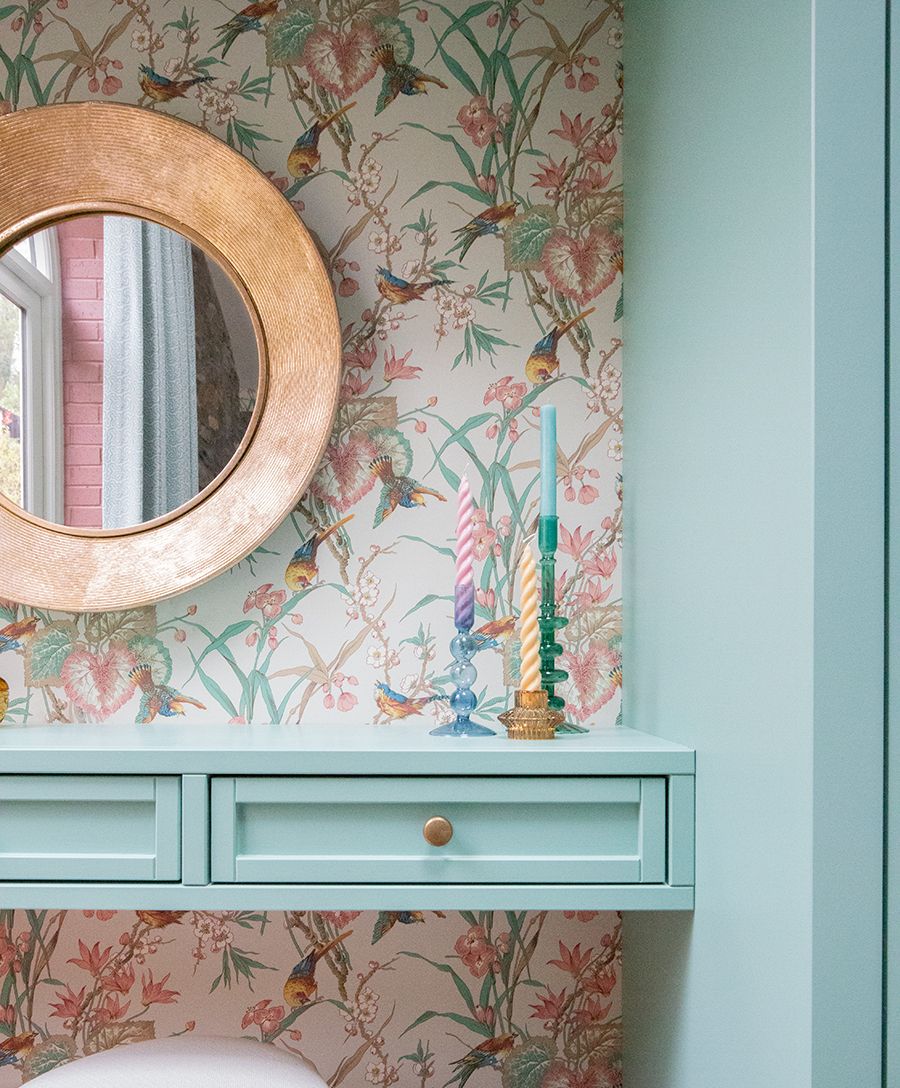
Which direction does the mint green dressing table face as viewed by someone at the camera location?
facing the viewer

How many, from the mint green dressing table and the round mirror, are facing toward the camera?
2

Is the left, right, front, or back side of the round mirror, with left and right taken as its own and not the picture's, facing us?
front
